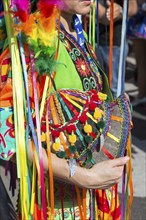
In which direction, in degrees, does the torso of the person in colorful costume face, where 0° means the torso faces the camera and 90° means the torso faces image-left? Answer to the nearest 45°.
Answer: approximately 315°
